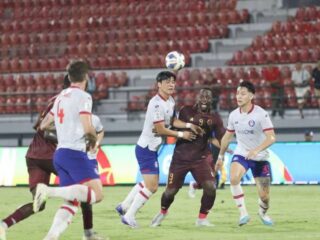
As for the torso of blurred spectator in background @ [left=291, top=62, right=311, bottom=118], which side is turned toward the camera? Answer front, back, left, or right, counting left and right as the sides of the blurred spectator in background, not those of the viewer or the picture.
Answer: front

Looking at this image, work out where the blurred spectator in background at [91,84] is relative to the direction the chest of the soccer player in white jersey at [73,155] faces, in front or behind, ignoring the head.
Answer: in front

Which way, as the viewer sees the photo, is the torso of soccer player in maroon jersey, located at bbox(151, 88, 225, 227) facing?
toward the camera

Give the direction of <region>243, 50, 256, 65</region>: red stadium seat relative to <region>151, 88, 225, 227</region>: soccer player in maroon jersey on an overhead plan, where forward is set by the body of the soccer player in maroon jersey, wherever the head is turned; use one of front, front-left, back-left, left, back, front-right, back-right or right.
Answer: back

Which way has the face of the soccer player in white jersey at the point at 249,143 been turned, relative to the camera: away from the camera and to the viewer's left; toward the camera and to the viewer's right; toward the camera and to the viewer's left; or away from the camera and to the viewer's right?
toward the camera and to the viewer's left

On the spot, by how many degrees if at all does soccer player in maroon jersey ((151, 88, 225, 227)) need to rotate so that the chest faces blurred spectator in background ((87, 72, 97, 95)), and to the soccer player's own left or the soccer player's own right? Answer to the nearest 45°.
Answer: approximately 180°

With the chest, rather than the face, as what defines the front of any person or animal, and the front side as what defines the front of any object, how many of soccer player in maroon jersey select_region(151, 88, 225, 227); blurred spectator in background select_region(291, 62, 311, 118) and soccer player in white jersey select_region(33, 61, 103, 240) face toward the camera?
2

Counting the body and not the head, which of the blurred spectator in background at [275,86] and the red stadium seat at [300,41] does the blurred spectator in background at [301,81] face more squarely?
the blurred spectator in background

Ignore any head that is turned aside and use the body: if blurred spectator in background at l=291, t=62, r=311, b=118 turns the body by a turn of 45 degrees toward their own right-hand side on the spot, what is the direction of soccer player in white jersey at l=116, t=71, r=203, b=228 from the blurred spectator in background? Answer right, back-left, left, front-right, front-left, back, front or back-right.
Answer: front-left

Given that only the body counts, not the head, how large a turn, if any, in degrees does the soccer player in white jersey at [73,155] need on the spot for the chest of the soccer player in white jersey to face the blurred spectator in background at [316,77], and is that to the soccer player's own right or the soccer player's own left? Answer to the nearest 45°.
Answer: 0° — they already face them

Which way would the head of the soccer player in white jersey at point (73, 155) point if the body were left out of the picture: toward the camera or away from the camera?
away from the camera

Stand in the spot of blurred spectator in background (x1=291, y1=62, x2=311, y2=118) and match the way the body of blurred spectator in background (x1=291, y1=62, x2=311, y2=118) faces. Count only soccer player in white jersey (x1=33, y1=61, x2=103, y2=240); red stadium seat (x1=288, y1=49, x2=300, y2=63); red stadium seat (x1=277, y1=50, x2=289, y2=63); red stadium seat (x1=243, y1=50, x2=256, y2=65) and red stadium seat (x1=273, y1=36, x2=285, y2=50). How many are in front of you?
1

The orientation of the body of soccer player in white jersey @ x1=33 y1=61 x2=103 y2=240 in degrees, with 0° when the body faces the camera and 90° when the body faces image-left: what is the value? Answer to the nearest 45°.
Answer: approximately 225°

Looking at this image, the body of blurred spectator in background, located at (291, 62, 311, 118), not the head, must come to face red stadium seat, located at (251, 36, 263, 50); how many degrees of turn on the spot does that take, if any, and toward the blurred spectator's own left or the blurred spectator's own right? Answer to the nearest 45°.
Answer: approximately 135° to the blurred spectator's own right
